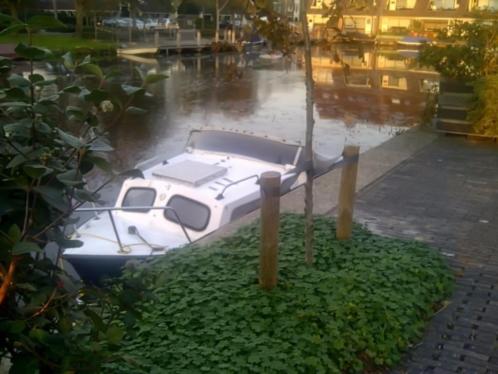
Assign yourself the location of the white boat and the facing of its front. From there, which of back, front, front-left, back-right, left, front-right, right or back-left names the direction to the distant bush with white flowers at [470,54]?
back

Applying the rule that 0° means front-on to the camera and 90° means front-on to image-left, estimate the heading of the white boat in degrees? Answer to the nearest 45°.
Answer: approximately 45°

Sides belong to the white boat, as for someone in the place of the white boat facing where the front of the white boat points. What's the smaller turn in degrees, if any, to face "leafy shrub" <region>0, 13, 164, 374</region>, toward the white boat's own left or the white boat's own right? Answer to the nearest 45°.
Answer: approximately 45° to the white boat's own left

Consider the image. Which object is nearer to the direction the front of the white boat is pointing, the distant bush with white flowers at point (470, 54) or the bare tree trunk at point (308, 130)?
the bare tree trunk

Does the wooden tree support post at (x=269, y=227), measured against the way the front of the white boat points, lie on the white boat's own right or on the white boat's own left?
on the white boat's own left

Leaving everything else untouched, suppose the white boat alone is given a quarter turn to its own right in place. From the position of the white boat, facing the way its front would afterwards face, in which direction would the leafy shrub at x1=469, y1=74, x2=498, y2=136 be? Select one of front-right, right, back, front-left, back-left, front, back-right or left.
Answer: right

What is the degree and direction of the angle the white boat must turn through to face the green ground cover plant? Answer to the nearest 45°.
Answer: approximately 45° to its left

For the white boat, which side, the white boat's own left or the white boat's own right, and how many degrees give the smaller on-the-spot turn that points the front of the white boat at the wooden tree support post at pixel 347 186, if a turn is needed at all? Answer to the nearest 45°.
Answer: approximately 90° to the white boat's own left
